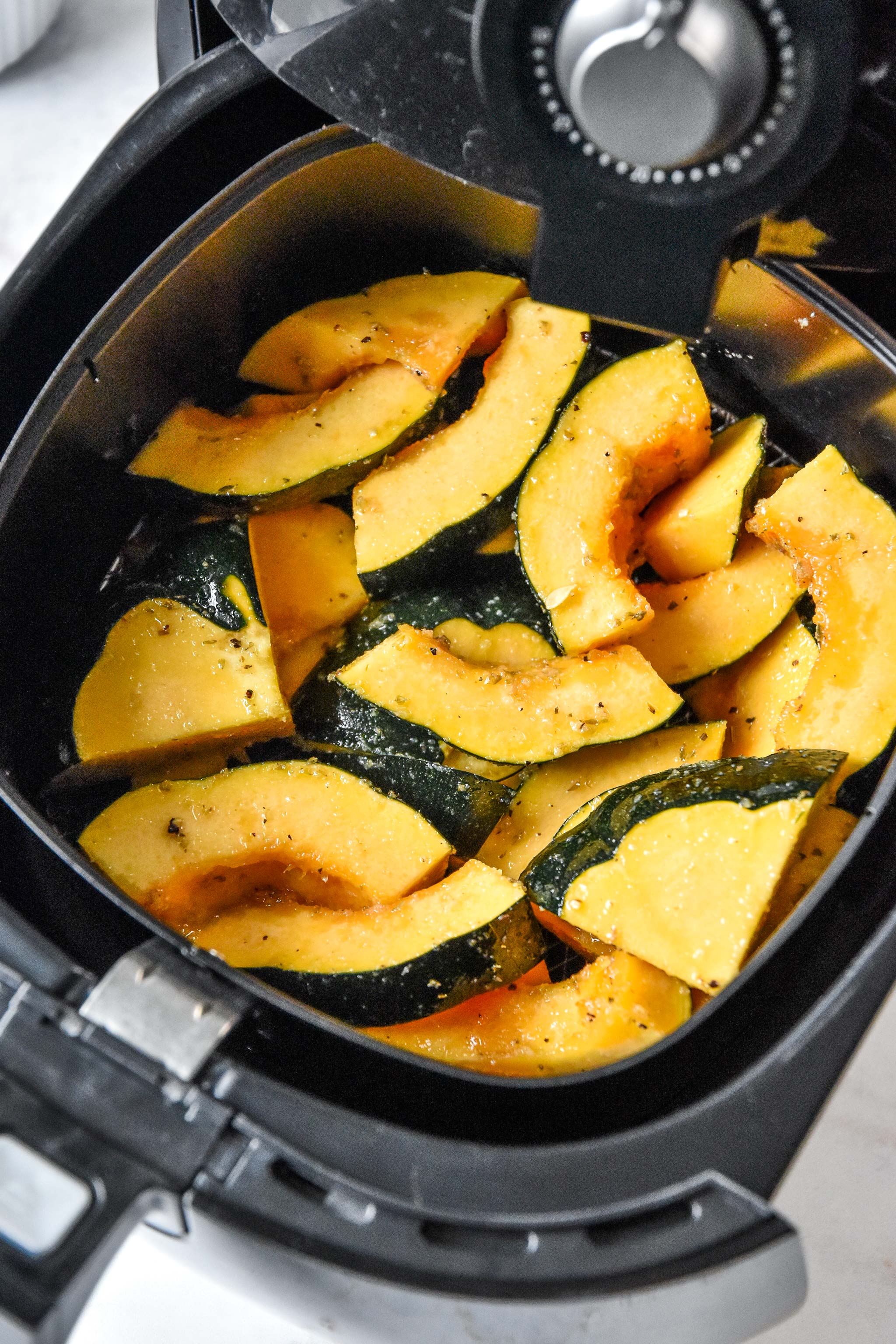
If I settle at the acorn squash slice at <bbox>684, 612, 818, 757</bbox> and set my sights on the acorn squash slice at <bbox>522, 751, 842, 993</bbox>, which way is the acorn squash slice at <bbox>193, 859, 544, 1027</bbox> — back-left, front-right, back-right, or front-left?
front-right

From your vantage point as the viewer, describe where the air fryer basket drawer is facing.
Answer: facing the viewer and to the left of the viewer
